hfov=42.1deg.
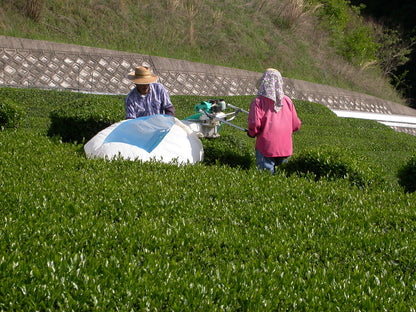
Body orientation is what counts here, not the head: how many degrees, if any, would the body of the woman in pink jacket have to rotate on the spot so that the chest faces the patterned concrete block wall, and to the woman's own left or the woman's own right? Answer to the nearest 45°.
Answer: approximately 45° to the woman's own left

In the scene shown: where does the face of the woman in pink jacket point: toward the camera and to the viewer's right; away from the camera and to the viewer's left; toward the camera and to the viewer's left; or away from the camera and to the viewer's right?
away from the camera and to the viewer's left

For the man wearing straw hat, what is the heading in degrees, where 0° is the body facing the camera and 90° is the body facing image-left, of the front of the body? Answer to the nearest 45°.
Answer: approximately 0°

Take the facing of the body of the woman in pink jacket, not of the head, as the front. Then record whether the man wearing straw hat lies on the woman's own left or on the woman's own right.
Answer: on the woman's own left

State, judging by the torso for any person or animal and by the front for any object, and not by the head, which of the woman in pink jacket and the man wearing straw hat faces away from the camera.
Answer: the woman in pink jacket

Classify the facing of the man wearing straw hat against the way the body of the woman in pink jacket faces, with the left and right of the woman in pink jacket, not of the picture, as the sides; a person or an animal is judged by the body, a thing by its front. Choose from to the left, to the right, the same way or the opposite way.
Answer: the opposite way

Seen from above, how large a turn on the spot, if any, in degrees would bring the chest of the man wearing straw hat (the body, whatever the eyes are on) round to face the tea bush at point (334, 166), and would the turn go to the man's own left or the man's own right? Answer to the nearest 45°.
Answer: approximately 90° to the man's own left

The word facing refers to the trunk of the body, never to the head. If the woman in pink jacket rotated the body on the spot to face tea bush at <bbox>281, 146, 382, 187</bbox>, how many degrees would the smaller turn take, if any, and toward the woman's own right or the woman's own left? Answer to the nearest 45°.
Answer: approximately 90° to the woman's own right

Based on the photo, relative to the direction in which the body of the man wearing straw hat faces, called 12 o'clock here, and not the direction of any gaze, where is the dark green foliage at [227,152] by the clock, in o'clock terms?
The dark green foliage is roughly at 9 o'clock from the man wearing straw hat.

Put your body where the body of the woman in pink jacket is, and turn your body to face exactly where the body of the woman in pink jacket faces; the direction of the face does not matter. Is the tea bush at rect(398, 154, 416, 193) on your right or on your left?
on your right

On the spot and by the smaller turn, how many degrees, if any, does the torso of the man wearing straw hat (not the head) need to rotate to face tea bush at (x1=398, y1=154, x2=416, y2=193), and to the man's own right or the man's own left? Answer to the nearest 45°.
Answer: approximately 90° to the man's own left

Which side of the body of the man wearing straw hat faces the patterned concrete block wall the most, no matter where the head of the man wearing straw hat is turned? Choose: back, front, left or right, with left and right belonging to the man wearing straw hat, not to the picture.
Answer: back

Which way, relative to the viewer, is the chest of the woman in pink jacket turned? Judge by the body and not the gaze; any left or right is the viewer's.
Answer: facing away from the viewer

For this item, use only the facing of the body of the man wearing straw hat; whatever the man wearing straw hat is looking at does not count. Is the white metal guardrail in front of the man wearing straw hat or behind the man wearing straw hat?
behind

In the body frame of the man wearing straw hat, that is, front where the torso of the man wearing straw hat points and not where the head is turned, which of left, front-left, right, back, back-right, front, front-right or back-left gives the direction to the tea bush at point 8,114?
back-right

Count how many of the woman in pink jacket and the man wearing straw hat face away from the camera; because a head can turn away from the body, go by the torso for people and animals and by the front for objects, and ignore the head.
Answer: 1
